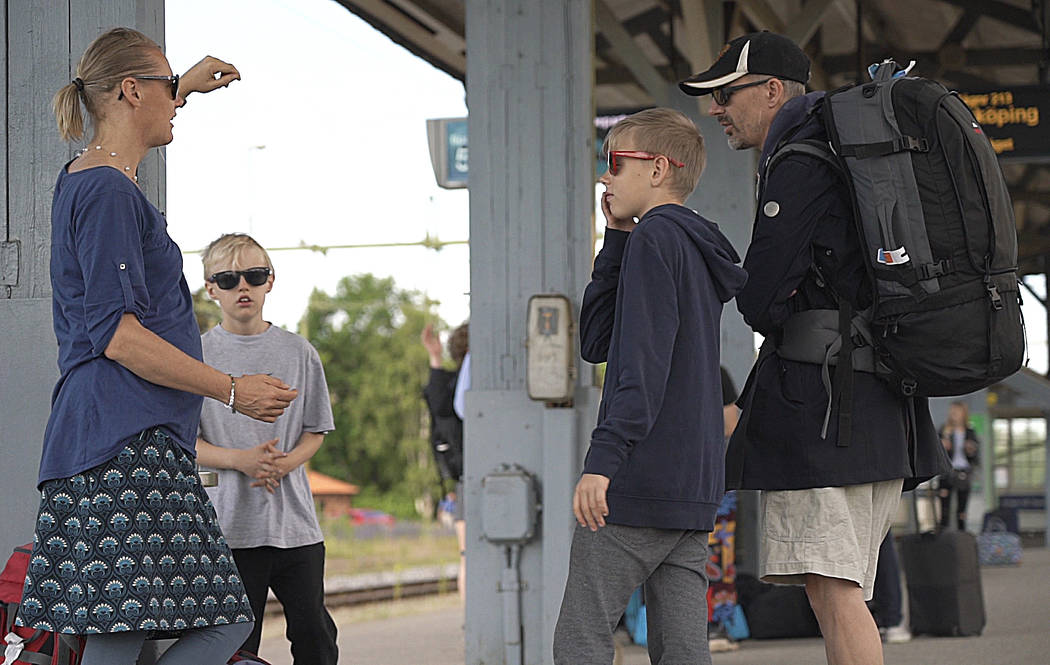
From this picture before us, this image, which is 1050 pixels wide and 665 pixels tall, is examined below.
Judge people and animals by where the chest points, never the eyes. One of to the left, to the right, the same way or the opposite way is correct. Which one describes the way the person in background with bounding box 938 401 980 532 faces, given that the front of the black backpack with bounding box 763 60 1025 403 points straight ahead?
to the right

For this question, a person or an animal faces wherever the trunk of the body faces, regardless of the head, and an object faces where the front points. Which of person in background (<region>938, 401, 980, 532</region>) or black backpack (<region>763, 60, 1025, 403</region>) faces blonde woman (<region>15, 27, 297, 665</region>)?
the person in background

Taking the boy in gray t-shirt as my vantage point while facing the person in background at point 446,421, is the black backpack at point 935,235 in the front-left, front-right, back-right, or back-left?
back-right

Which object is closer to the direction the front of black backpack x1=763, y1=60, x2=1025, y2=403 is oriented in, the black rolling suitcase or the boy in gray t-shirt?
the black rolling suitcase

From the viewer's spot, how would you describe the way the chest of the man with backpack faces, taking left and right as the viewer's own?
facing to the left of the viewer

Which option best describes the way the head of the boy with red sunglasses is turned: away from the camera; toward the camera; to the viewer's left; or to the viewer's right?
to the viewer's left

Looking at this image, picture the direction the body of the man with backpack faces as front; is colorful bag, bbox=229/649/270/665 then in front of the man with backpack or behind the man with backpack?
in front

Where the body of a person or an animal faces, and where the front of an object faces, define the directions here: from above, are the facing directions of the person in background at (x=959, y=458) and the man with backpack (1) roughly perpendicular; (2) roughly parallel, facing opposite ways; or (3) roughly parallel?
roughly perpendicular

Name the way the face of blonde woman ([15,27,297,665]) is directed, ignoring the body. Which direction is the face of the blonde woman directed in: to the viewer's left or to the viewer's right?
to the viewer's right

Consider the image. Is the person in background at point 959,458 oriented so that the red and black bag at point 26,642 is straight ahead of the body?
yes

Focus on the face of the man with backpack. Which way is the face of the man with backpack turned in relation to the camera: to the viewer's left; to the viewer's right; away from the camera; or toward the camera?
to the viewer's left

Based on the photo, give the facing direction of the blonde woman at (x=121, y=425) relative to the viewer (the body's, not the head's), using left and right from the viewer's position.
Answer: facing to the right of the viewer

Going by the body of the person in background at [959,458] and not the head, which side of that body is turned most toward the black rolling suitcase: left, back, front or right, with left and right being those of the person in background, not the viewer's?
front

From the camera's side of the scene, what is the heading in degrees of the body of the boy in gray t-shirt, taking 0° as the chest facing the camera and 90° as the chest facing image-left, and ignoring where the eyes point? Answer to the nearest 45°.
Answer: approximately 0°

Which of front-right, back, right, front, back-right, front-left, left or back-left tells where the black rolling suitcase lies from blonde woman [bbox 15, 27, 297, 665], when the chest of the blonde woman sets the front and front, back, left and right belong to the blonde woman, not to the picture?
front-left
